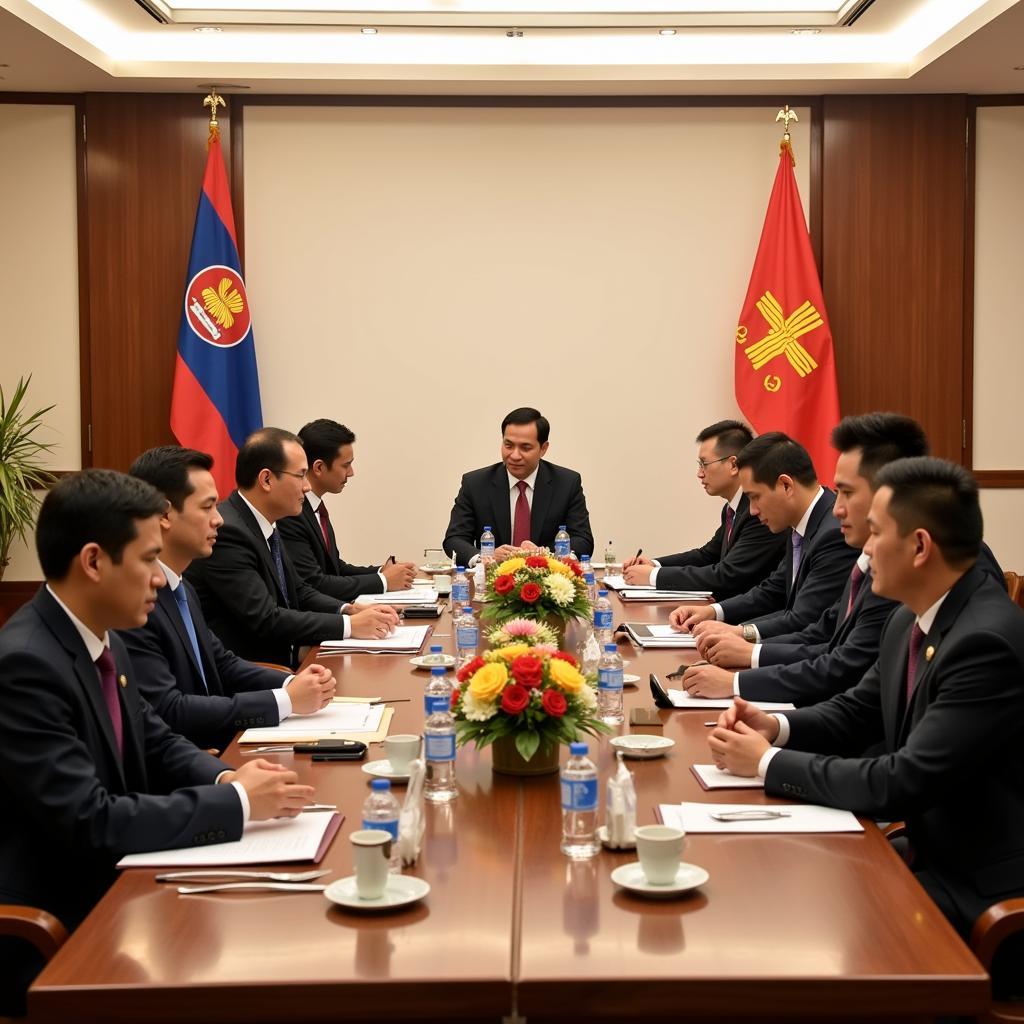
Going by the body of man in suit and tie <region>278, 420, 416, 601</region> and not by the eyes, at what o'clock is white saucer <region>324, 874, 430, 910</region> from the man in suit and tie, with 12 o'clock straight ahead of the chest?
The white saucer is roughly at 3 o'clock from the man in suit and tie.

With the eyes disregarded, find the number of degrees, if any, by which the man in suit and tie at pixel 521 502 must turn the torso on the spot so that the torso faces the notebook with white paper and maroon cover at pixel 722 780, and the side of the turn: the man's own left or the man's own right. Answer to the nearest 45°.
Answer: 0° — they already face it

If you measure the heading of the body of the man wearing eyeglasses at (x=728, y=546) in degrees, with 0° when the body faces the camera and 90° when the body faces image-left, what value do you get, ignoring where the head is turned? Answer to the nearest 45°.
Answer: approximately 90°

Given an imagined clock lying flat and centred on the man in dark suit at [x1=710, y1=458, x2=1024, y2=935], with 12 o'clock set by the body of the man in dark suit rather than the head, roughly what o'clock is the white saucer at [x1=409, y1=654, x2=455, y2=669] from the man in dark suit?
The white saucer is roughly at 1 o'clock from the man in dark suit.

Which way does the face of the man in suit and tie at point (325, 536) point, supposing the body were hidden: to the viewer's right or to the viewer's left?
to the viewer's right

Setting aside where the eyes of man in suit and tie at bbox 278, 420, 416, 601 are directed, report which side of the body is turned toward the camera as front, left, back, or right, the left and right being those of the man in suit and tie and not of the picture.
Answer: right

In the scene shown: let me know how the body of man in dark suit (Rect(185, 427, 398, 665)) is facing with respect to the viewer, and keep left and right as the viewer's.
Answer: facing to the right of the viewer

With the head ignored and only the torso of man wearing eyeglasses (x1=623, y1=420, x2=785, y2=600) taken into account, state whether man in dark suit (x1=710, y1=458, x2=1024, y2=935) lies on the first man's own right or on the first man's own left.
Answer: on the first man's own left

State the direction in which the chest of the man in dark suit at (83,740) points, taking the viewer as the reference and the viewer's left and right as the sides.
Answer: facing to the right of the viewer

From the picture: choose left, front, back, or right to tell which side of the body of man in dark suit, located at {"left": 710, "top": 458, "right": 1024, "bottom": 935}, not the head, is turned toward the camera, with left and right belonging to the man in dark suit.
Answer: left

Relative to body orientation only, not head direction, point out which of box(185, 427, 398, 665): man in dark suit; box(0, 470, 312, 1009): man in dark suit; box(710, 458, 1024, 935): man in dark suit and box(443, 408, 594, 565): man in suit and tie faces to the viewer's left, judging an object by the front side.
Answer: box(710, 458, 1024, 935): man in dark suit

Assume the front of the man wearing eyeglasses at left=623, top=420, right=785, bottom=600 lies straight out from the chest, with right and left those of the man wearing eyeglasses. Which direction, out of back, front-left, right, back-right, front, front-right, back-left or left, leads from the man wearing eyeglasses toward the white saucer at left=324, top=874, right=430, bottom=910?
left

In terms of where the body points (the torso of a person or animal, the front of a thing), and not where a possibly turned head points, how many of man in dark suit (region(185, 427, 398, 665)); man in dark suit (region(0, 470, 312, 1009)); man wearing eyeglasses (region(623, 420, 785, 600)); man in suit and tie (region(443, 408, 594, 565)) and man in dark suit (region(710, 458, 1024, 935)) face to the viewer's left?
2

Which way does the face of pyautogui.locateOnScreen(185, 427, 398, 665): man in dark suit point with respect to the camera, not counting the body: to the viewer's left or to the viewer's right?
to the viewer's right

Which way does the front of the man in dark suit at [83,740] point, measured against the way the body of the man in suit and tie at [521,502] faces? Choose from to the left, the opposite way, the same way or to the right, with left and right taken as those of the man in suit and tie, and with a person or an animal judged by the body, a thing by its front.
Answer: to the left
